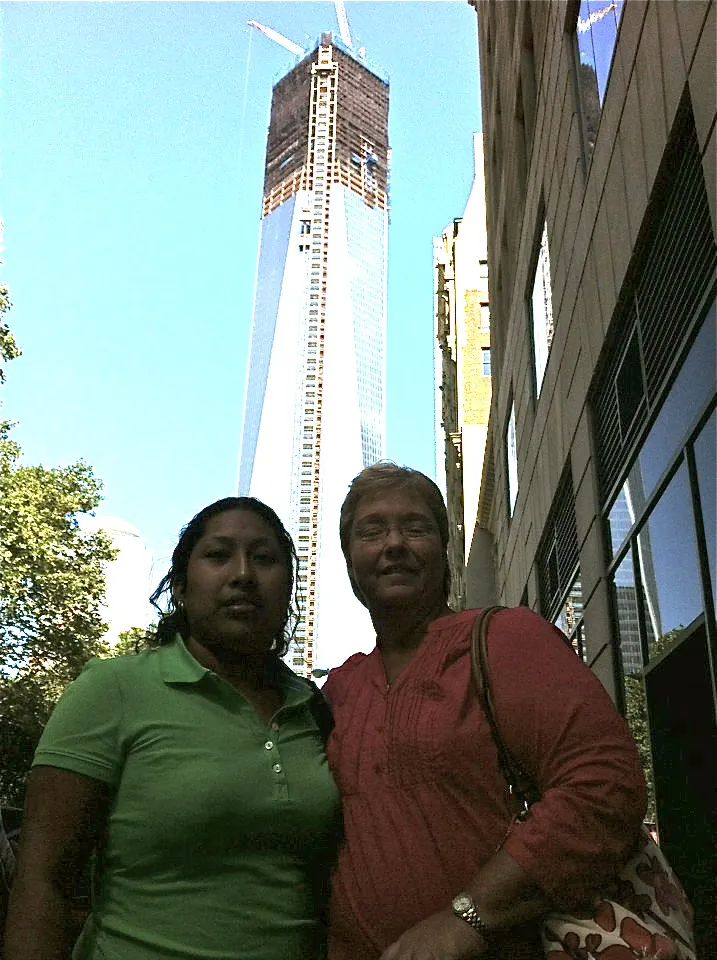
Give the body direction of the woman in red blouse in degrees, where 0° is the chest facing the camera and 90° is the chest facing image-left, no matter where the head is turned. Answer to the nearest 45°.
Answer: approximately 45°

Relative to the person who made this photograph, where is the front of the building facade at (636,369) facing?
facing to the left of the viewer

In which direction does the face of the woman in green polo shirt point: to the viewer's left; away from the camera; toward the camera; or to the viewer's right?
toward the camera

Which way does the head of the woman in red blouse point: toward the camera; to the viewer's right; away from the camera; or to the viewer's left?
toward the camera

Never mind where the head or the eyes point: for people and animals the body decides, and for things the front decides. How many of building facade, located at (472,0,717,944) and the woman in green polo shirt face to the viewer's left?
1

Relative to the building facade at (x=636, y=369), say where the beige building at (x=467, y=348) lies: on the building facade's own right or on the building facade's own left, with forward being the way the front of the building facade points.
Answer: on the building facade's own right

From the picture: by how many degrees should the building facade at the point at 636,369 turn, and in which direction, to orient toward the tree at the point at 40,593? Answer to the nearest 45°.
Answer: approximately 45° to its right

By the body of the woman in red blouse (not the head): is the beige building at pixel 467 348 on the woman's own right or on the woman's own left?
on the woman's own right

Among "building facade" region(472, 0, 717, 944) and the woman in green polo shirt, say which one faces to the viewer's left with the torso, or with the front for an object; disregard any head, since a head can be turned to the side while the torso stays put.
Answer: the building facade

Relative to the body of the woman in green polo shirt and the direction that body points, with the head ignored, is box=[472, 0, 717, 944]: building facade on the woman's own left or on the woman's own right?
on the woman's own left
